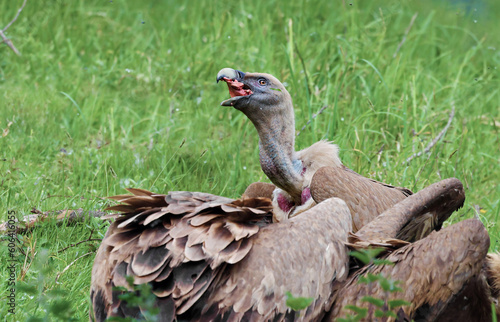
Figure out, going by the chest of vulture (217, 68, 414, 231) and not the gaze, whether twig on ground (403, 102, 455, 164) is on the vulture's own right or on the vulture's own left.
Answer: on the vulture's own right

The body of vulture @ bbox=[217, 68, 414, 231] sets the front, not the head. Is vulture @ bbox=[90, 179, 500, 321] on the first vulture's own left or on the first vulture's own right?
on the first vulture's own left

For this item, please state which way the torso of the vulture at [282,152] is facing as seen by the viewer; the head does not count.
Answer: to the viewer's left

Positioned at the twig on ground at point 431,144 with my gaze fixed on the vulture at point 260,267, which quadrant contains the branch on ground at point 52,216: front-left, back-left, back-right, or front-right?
front-right

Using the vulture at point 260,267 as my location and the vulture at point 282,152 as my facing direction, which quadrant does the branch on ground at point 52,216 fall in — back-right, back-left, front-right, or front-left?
front-left

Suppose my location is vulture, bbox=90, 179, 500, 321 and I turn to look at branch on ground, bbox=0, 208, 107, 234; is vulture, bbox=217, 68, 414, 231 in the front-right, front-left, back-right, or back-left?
front-right
